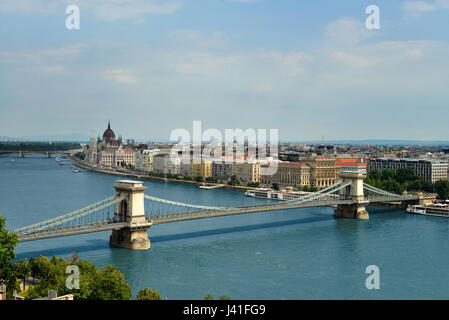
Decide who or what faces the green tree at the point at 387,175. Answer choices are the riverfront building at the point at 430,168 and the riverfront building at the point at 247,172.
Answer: the riverfront building at the point at 430,168

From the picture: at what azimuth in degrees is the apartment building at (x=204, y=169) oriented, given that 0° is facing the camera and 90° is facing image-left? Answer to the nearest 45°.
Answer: approximately 45°

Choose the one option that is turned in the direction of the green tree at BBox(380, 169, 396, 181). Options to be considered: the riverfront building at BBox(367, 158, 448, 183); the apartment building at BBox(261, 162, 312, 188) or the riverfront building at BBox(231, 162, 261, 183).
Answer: the riverfront building at BBox(367, 158, 448, 183)

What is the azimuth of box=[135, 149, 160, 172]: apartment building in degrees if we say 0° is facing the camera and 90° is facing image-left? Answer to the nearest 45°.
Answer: approximately 45°

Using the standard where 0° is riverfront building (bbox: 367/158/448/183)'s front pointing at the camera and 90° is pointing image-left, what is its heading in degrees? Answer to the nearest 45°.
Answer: approximately 45°

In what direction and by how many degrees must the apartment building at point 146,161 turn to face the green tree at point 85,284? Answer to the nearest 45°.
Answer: approximately 45° to its left

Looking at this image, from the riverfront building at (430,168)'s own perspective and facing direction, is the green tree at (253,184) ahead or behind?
ahead

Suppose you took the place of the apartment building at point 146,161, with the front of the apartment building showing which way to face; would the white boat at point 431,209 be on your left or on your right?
on your left

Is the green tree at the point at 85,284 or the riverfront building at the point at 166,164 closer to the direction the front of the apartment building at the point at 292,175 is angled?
the green tree

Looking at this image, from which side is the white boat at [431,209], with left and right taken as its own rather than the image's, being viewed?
left

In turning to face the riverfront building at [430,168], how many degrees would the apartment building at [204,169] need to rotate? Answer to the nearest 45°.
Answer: approximately 90° to its left

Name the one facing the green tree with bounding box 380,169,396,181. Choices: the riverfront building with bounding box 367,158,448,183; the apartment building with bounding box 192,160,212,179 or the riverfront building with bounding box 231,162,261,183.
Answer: the riverfront building with bounding box 367,158,448,183

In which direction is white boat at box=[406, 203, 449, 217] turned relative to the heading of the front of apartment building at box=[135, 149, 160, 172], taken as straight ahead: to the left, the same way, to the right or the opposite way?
to the right

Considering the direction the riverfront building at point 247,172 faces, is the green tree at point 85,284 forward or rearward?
forward

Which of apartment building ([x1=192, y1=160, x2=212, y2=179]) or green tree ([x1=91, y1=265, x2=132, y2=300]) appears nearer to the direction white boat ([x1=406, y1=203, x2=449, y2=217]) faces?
the apartment building

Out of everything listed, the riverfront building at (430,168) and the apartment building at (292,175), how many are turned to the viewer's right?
0

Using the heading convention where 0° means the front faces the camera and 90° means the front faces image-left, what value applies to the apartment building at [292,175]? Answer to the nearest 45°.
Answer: approximately 45°
